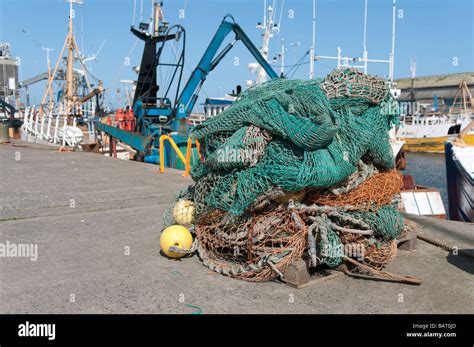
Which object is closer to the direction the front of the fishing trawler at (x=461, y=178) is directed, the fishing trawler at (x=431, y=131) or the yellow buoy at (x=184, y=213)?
the yellow buoy

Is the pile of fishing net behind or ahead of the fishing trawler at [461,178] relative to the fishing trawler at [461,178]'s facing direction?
ahead

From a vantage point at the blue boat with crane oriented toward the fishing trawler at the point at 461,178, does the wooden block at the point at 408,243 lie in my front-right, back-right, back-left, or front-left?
front-right

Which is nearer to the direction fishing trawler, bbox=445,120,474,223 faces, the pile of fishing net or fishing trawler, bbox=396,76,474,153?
the pile of fishing net

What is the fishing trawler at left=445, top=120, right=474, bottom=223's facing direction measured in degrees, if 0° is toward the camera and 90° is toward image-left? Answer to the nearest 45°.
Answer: approximately 45°

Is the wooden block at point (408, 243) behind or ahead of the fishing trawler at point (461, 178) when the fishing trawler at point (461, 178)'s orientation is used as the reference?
ahead

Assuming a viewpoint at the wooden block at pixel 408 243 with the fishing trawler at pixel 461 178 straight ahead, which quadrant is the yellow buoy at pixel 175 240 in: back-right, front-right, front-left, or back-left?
back-left

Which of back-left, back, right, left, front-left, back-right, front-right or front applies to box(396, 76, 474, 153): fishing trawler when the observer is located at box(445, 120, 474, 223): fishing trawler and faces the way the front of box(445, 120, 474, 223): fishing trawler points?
back-right
